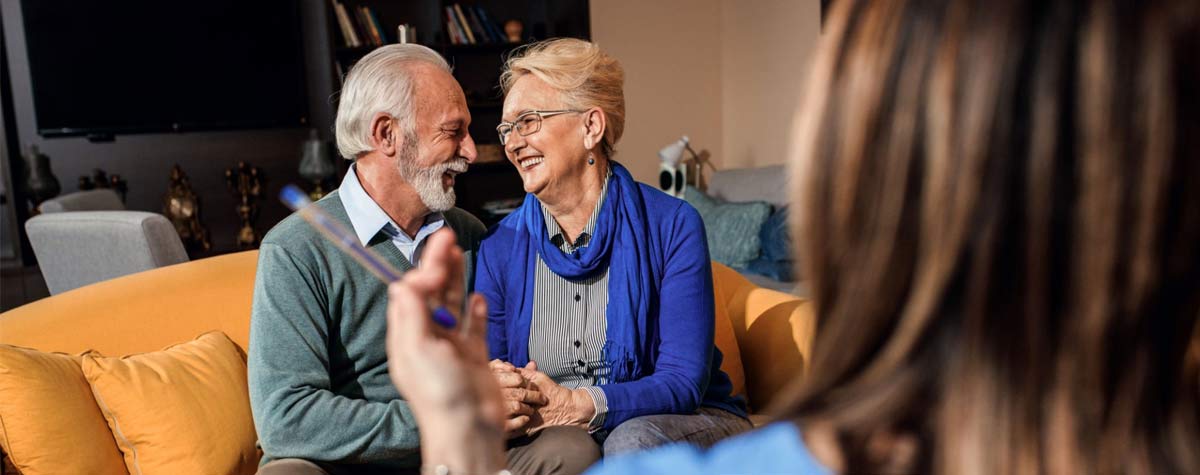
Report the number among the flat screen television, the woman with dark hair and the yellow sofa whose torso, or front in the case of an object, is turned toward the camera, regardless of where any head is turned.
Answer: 2

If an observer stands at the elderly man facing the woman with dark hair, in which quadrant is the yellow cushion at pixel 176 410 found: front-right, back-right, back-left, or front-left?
back-right

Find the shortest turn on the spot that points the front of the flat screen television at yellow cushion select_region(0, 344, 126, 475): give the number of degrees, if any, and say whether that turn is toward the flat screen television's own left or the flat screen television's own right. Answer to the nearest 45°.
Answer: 0° — it already faces it

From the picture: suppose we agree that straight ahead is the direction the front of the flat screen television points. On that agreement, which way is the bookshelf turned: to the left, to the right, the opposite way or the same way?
the same way

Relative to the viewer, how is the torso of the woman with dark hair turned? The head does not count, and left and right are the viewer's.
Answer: facing away from the viewer and to the left of the viewer

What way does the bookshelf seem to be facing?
toward the camera

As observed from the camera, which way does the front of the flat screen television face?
facing the viewer

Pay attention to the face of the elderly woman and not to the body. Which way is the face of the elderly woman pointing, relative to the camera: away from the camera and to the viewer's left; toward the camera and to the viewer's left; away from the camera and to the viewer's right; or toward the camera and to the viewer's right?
toward the camera and to the viewer's left

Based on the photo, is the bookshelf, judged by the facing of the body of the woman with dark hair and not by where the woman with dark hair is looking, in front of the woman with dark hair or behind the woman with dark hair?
in front

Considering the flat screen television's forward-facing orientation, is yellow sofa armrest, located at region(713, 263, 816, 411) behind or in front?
in front

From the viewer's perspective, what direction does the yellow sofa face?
toward the camera

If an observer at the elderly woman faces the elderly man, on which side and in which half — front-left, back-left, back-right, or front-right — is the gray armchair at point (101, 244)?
front-right

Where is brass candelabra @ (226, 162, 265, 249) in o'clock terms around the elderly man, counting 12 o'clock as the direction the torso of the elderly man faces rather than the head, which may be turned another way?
The brass candelabra is roughly at 7 o'clock from the elderly man.

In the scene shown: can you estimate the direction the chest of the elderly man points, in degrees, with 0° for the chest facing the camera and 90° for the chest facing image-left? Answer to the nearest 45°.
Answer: approximately 315°

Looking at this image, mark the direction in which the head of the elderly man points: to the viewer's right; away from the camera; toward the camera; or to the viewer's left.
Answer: to the viewer's right

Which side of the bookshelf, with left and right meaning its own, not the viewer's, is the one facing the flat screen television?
right

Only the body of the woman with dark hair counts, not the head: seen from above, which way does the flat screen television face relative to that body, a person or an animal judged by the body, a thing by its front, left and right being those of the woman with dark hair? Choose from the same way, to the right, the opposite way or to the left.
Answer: the opposite way

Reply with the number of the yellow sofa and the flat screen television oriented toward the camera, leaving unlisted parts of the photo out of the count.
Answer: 2
